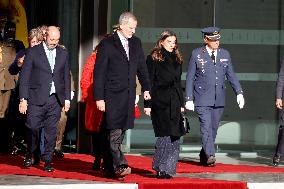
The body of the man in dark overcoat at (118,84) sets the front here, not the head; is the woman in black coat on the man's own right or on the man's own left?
on the man's own left

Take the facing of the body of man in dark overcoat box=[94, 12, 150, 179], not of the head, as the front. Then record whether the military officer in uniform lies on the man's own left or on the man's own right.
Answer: on the man's own left

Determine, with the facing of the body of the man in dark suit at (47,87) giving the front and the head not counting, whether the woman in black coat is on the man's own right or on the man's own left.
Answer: on the man's own left

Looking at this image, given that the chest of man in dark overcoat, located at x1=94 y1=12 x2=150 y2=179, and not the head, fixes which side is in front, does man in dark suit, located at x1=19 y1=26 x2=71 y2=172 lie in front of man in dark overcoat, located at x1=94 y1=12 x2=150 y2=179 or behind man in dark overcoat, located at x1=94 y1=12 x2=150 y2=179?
behind

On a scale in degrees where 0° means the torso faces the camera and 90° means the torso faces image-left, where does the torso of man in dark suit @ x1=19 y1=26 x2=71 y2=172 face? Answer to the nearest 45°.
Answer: approximately 0°
